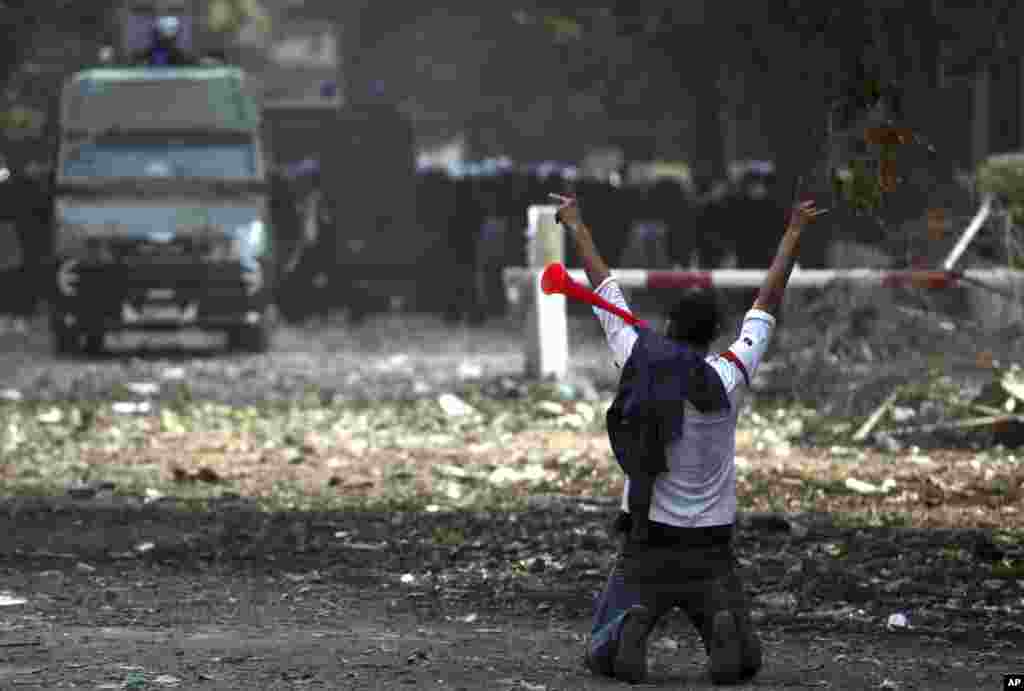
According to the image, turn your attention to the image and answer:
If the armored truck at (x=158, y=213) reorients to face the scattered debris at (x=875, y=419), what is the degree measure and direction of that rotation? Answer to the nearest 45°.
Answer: approximately 45° to its left

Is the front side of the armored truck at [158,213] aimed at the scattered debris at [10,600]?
yes

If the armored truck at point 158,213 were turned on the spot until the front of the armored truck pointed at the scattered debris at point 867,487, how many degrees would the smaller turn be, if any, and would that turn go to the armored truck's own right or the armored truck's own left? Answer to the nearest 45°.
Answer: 0° — it already faces it

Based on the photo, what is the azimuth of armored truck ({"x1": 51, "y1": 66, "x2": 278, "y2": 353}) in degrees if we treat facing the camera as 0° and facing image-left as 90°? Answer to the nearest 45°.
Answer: approximately 0°

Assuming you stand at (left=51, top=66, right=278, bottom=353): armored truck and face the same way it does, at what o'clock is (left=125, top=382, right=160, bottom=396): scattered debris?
The scattered debris is roughly at 12 o'clock from the armored truck.
